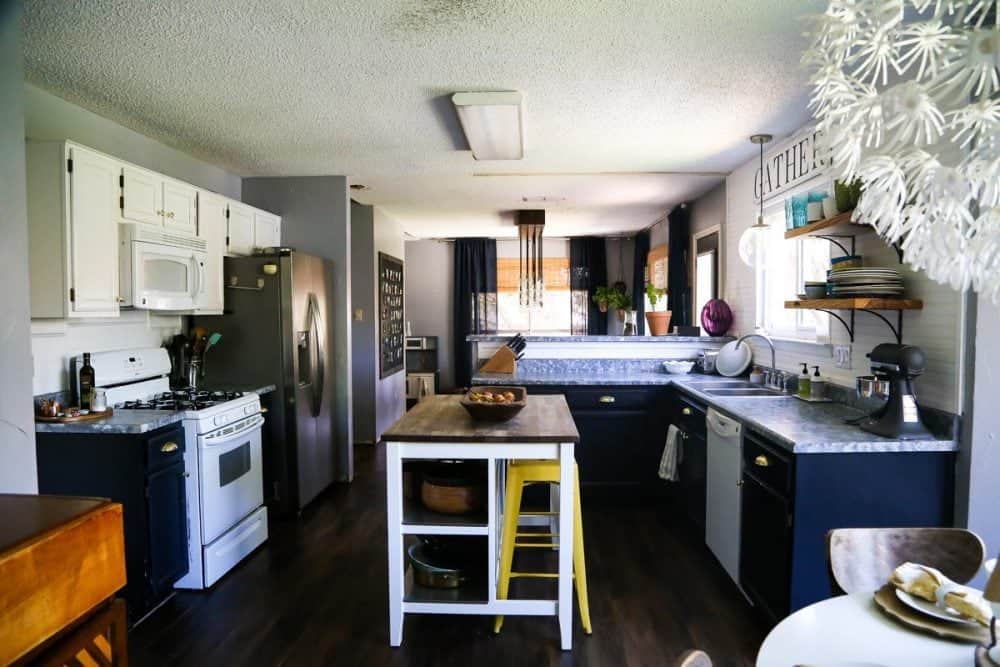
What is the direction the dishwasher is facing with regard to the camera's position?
facing to the left of the viewer

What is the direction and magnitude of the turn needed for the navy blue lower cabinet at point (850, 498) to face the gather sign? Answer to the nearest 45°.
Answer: approximately 135° to its right

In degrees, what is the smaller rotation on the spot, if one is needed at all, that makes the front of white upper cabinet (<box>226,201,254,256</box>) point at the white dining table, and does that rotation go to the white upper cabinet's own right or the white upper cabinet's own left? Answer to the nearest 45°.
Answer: approximately 45° to the white upper cabinet's own right

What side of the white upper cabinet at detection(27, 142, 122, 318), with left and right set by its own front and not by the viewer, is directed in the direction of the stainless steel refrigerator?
left

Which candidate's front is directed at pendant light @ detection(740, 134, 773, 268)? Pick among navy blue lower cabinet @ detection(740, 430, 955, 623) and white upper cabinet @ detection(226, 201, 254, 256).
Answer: the white upper cabinet

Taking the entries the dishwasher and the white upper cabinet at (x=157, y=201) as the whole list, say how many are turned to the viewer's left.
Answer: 1

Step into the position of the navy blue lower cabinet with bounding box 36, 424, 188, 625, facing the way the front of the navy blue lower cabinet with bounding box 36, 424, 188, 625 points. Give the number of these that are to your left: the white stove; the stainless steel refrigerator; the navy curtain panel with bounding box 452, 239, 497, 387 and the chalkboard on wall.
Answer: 4

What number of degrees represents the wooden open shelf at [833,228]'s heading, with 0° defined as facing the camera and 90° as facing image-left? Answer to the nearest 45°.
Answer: approximately 45°
